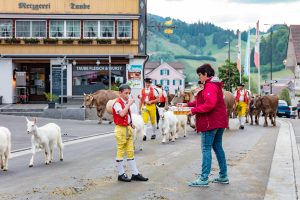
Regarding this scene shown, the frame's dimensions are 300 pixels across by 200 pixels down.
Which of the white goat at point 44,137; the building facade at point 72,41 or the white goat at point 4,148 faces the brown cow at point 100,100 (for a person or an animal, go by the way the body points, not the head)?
the building facade

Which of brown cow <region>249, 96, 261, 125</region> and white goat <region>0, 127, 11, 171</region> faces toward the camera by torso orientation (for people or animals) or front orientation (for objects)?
the brown cow

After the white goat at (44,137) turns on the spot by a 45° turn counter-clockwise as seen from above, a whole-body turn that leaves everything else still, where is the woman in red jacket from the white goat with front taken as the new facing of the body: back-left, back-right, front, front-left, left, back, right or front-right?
front-left

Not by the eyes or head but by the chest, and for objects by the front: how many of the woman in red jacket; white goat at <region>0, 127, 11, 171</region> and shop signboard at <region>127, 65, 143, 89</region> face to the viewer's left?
2

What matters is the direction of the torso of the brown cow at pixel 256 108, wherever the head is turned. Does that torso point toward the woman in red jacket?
yes

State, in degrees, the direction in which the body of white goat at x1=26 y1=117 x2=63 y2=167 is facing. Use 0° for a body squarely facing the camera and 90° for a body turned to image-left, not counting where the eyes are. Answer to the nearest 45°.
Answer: approximately 45°

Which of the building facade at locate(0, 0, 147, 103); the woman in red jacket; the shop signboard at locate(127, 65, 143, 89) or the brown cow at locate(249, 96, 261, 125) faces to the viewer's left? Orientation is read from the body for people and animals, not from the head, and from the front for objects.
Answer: the woman in red jacket

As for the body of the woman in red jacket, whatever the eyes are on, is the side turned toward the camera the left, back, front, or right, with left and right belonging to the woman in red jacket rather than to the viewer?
left

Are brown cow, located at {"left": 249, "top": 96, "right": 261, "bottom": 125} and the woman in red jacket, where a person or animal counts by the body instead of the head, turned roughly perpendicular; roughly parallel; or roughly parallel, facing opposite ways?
roughly perpendicular

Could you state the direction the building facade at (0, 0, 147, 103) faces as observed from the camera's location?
facing the viewer

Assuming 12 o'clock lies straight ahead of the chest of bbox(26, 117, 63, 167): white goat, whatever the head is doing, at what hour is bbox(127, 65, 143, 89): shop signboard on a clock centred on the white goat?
The shop signboard is roughly at 5 o'clock from the white goat.

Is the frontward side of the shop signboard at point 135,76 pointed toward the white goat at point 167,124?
yes

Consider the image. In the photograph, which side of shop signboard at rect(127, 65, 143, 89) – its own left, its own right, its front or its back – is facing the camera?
front
